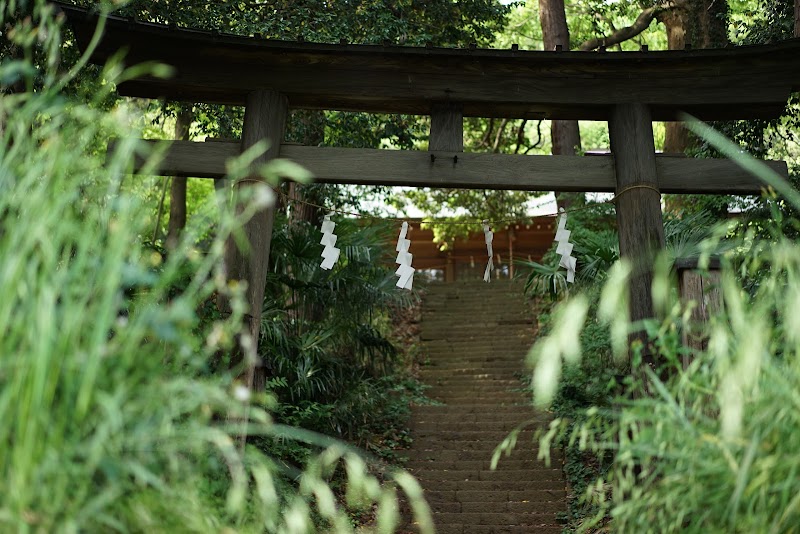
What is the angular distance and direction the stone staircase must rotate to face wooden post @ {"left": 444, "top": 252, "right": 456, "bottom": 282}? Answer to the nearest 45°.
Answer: approximately 180°

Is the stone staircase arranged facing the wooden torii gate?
yes

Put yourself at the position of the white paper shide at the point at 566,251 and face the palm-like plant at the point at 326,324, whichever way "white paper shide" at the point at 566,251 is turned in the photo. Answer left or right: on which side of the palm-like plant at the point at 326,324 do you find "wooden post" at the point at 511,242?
right

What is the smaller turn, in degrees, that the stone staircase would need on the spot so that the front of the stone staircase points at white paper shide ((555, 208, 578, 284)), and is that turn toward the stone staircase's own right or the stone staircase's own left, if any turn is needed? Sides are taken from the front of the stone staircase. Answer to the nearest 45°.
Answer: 0° — it already faces it

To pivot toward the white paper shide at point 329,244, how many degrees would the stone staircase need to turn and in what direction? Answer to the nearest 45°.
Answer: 0° — it already faces it

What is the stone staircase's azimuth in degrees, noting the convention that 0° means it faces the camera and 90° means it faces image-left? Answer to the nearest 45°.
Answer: approximately 0°

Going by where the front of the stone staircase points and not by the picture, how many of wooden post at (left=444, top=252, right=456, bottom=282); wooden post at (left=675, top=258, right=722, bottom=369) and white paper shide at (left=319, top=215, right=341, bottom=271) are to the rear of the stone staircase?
1

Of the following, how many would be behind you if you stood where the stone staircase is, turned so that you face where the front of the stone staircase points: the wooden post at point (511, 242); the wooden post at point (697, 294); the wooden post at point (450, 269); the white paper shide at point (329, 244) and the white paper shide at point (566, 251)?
2
